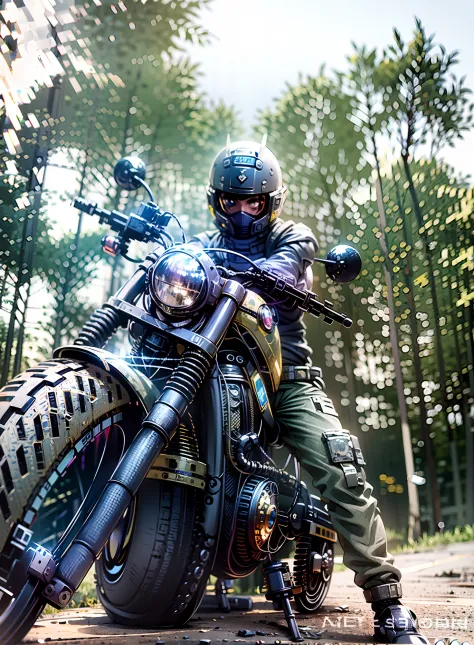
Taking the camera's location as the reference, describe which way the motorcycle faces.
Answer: facing the viewer and to the left of the viewer

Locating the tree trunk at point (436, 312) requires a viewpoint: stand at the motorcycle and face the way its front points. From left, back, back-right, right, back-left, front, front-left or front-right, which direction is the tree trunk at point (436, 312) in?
back

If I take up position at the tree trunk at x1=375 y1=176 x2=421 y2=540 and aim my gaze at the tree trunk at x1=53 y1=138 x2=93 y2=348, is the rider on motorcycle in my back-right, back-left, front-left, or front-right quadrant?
front-left

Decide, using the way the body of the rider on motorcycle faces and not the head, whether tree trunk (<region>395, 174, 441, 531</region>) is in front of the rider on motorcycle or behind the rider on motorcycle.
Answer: behind

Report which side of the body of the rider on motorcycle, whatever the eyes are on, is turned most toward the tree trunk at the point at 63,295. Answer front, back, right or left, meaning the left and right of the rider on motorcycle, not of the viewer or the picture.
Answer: right

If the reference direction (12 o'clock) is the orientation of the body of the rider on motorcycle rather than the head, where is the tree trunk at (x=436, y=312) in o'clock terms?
The tree trunk is roughly at 6 o'clock from the rider on motorcycle.

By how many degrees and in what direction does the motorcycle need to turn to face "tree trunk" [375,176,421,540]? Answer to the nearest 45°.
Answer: approximately 180°

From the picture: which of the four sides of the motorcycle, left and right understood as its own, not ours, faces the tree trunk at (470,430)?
back

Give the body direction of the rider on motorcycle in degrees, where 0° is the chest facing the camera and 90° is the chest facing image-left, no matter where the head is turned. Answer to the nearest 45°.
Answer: approximately 45°
